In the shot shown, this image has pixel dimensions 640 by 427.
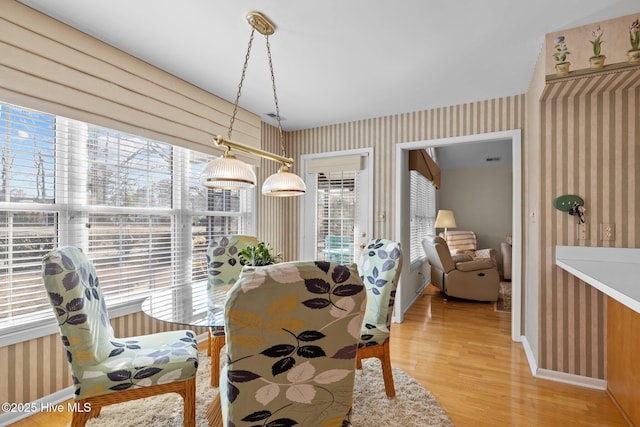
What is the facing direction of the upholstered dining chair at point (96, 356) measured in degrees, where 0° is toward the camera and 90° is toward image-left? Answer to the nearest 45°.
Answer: approximately 270°

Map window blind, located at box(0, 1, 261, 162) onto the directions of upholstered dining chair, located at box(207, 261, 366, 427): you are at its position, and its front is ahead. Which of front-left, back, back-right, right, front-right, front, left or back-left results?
front-left

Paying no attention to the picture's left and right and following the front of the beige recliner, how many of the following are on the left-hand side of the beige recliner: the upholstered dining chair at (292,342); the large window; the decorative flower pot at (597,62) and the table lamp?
1

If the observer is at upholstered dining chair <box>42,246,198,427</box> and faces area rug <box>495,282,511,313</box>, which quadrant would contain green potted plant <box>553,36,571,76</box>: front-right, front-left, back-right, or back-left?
front-right

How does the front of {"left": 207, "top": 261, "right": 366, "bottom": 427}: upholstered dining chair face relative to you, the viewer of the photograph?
facing away from the viewer

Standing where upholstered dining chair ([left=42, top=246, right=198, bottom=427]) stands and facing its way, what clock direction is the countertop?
The countertop is roughly at 1 o'clock from the upholstered dining chair.

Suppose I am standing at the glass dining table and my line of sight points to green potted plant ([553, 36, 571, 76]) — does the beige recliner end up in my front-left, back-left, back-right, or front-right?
front-left
